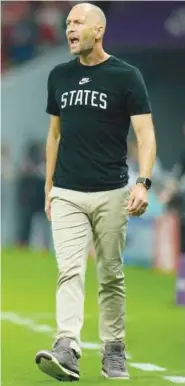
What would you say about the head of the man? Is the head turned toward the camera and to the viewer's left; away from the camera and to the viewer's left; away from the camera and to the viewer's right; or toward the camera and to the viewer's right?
toward the camera and to the viewer's left
